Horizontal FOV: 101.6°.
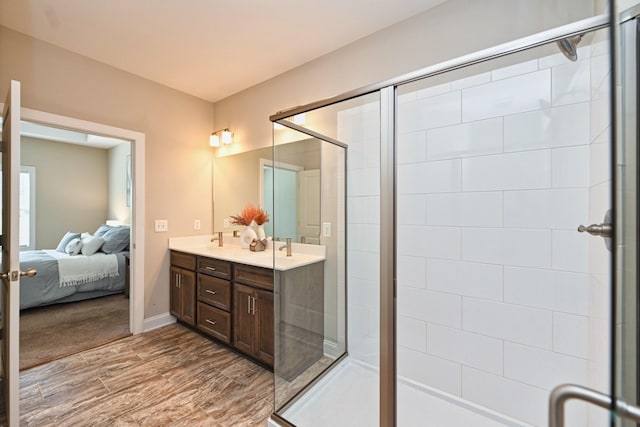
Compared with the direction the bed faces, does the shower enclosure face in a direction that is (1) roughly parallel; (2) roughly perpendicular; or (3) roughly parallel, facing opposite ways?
roughly perpendicular

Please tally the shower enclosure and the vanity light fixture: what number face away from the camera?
0

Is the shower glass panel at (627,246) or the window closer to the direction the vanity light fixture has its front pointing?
the shower glass panel

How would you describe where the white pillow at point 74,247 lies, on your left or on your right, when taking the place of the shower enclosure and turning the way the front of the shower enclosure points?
on your right

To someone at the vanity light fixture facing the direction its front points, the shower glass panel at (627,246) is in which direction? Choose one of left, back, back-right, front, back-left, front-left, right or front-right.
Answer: front-left

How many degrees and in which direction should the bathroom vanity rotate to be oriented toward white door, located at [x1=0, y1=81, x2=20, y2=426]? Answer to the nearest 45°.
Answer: approximately 45° to its right

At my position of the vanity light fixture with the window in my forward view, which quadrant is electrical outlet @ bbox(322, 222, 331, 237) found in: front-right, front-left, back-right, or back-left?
back-left

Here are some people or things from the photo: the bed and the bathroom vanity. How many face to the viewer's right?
0

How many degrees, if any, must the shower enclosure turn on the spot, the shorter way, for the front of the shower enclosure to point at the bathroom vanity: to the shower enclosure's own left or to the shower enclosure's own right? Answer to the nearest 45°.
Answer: approximately 45° to the shower enclosure's own right

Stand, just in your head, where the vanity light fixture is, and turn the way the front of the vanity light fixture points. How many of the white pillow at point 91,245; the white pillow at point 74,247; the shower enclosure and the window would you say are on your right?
3
